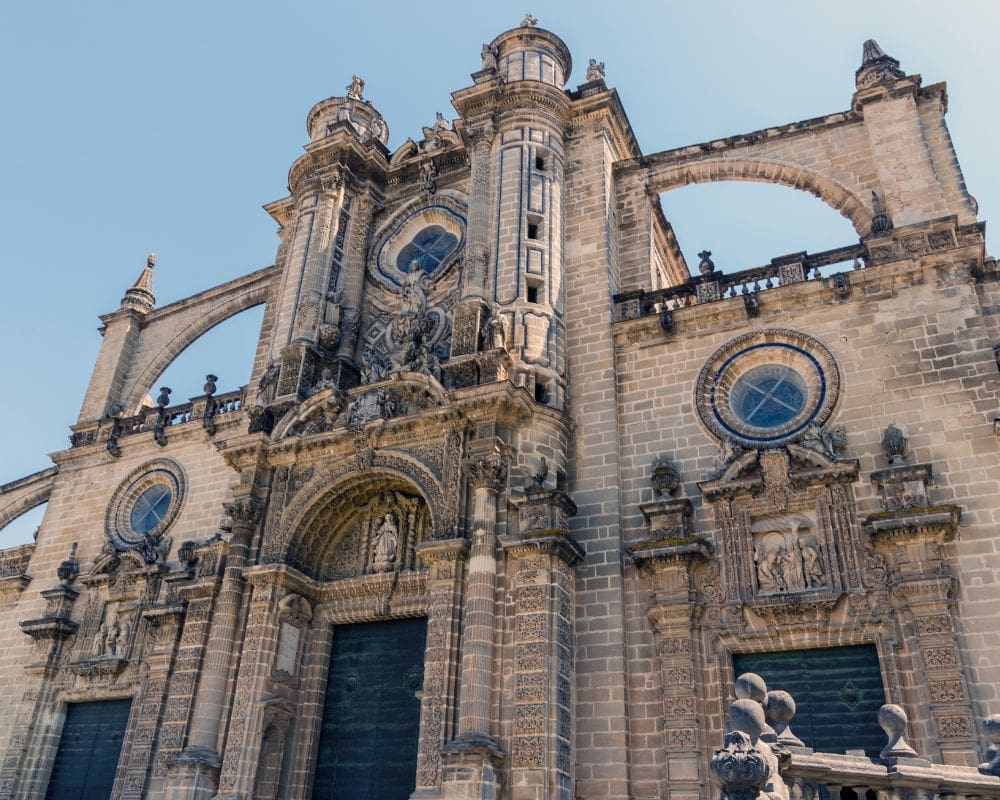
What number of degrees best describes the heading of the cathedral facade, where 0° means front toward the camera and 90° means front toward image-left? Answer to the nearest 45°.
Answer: approximately 45°
